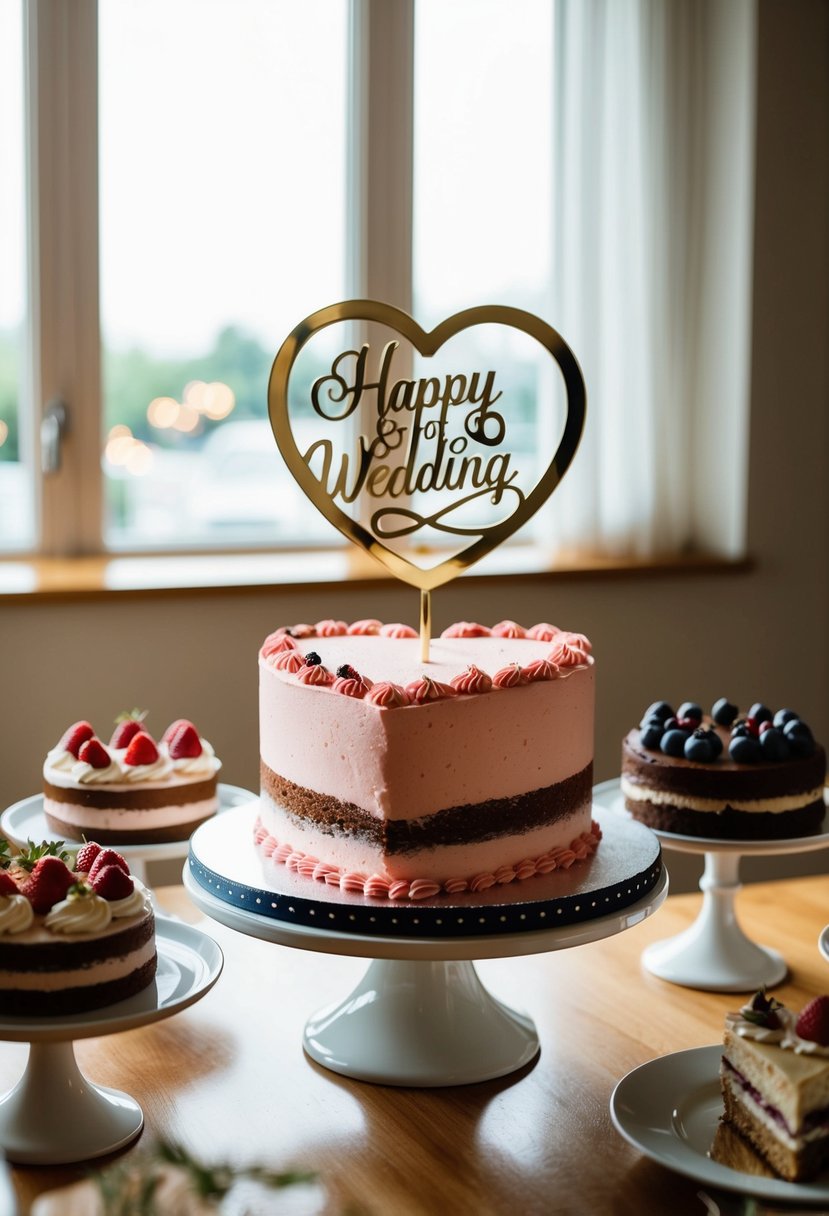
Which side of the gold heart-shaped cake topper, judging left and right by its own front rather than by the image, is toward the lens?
front

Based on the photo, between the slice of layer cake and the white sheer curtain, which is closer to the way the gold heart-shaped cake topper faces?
the slice of layer cake

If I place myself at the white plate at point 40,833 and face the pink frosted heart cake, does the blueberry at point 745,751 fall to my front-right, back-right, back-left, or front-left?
front-left

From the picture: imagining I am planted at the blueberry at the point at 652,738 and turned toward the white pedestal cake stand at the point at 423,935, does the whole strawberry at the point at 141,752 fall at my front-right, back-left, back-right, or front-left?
front-right

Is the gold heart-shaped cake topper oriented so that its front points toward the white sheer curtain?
no

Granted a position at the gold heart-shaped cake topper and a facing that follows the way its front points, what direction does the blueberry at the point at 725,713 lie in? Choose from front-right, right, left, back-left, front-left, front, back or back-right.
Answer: back-left

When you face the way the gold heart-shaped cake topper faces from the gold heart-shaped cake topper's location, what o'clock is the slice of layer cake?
The slice of layer cake is roughly at 11 o'clock from the gold heart-shaped cake topper.
